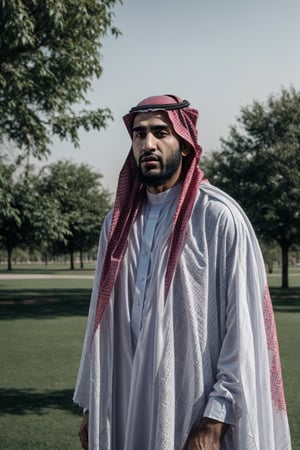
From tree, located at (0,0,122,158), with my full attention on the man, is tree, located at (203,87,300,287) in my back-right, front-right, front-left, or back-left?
back-left

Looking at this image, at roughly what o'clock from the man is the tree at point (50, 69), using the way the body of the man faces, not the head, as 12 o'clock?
The tree is roughly at 4 o'clock from the man.

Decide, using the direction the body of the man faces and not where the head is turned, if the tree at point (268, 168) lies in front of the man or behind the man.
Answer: behind

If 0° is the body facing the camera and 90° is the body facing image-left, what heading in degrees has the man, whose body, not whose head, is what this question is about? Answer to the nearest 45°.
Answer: approximately 45°

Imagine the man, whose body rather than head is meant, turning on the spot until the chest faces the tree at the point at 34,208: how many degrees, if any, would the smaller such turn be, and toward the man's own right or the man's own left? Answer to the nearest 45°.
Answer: approximately 135° to the man's own right
